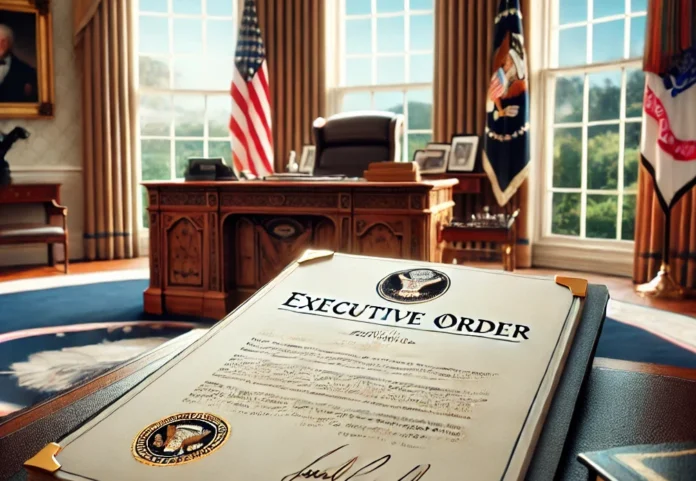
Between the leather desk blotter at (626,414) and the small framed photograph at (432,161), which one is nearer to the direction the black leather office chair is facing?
the leather desk blotter

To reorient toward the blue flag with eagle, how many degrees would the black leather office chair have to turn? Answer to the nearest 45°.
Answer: approximately 135° to its left

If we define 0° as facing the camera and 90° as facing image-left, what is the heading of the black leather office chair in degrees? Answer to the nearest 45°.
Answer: approximately 0°
